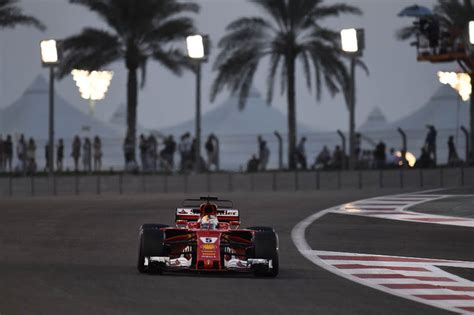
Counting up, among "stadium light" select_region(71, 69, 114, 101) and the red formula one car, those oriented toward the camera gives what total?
2

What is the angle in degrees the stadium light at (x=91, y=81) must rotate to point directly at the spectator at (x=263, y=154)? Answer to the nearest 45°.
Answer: approximately 45° to its left

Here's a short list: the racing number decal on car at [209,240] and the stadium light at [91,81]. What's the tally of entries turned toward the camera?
2

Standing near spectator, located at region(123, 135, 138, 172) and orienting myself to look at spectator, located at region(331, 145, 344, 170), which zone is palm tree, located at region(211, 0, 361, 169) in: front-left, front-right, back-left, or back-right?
front-left

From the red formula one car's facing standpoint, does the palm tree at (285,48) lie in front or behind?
behind

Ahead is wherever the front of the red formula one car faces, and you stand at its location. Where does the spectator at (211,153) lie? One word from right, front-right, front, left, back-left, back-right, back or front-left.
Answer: back

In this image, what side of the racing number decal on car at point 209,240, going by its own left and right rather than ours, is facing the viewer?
front

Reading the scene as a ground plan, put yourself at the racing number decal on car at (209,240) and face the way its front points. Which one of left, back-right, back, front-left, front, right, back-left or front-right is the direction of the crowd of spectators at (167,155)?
back

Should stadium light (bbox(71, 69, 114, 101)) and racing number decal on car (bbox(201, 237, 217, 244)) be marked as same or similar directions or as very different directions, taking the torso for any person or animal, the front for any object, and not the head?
same or similar directions

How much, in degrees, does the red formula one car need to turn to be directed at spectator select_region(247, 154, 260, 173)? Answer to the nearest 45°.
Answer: approximately 180°

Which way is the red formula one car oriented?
toward the camera

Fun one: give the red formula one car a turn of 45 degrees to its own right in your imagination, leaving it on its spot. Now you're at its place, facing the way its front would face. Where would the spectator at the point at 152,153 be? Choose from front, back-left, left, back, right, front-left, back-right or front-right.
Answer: back-right

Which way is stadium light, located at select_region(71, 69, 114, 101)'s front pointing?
toward the camera
